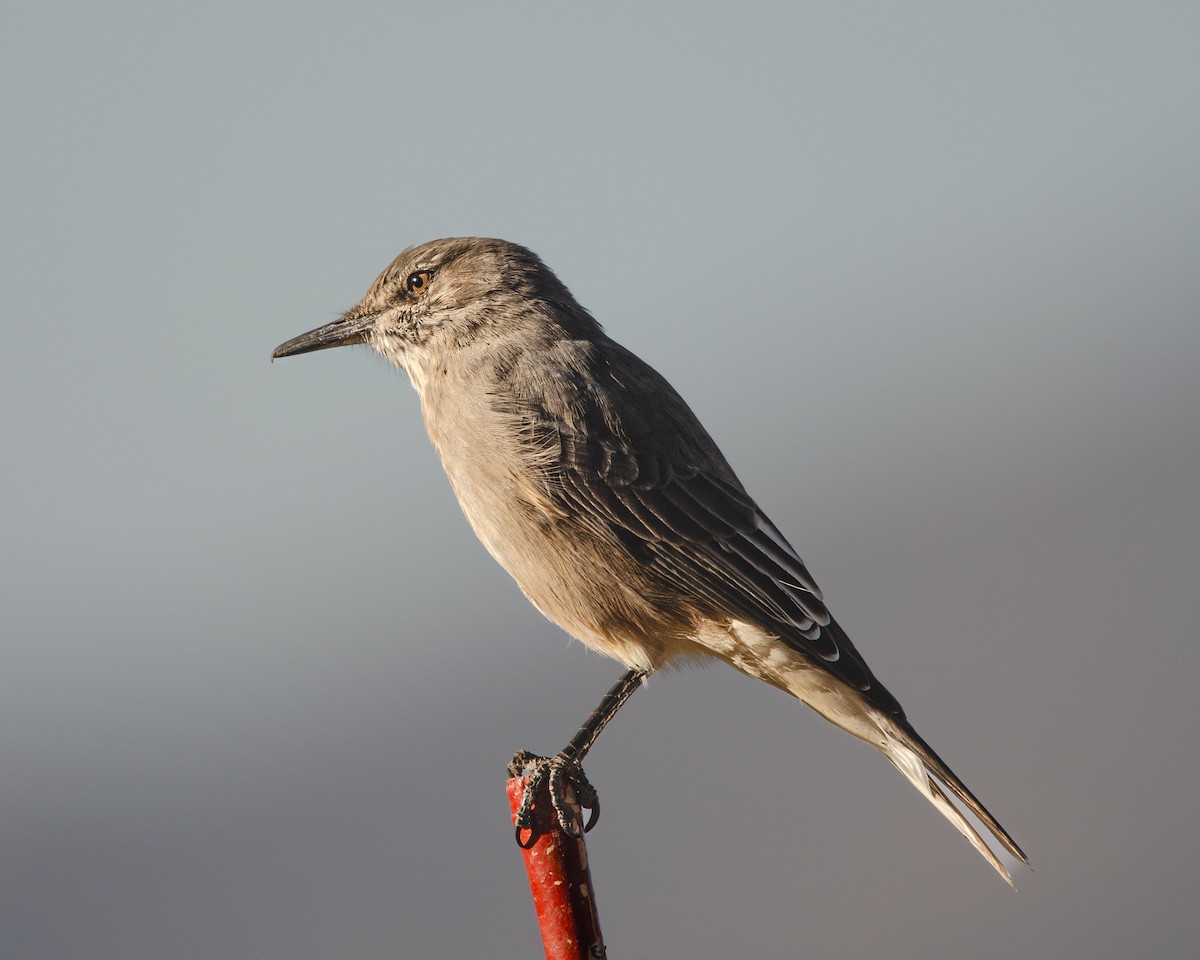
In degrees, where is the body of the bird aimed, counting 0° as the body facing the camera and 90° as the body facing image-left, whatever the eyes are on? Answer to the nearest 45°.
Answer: approximately 90°
